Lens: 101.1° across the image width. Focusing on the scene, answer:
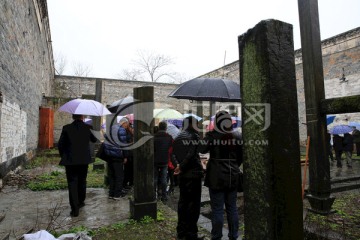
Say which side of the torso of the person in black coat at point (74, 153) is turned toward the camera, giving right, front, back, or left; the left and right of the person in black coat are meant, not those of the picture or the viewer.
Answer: back

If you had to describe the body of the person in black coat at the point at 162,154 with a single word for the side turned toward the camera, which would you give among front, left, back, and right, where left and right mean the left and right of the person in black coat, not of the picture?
back

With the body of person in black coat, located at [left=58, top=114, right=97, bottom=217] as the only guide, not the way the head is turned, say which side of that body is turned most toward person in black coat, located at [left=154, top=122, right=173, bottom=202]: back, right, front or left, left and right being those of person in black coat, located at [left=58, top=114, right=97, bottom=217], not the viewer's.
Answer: right

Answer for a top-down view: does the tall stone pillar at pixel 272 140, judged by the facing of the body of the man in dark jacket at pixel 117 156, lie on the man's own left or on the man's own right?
on the man's own right
